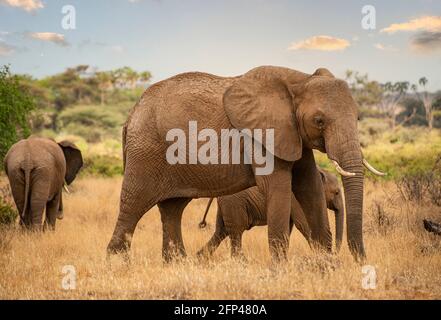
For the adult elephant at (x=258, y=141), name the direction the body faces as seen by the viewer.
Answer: to the viewer's right

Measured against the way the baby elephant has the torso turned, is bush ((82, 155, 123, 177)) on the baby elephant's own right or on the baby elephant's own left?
on the baby elephant's own left

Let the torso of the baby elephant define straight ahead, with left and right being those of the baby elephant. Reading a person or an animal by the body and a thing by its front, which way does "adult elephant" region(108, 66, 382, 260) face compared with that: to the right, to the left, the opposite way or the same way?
the same way

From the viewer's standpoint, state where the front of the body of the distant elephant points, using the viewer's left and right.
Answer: facing away from the viewer and to the right of the viewer

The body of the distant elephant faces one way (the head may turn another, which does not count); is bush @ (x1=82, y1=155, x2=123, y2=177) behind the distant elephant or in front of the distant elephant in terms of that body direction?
in front

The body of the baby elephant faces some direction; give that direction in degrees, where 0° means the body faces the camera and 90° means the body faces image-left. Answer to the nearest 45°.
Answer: approximately 270°

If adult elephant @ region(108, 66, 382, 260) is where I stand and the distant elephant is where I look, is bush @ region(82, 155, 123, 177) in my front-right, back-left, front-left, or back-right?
front-right

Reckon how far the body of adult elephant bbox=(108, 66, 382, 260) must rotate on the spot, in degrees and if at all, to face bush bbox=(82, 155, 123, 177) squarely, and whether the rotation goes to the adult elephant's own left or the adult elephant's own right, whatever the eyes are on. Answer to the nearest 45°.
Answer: approximately 90° to the adult elephant's own left

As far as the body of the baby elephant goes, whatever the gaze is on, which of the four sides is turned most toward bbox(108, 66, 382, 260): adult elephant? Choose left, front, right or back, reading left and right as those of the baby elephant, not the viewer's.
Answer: right

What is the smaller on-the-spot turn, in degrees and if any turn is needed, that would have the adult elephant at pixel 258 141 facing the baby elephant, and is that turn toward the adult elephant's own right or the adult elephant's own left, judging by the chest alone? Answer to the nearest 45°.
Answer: approximately 90° to the adult elephant's own left

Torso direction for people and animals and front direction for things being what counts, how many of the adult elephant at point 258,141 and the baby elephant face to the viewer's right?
2

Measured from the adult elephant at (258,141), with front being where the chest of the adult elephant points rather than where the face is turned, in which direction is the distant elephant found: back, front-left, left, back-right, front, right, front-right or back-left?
back-left

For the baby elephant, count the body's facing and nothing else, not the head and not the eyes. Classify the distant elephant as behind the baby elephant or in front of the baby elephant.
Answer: behind

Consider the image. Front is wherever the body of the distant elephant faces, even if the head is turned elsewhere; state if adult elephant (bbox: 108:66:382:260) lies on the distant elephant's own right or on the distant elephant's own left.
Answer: on the distant elephant's own right

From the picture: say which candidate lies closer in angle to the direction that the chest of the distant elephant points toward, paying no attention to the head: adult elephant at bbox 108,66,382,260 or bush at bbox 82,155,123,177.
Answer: the bush
